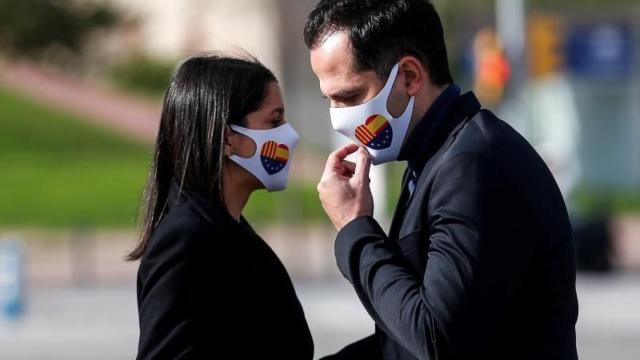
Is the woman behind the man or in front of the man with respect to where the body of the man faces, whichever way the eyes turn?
in front

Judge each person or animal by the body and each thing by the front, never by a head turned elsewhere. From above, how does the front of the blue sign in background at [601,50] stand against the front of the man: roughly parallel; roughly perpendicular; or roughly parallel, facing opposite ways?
roughly perpendicular

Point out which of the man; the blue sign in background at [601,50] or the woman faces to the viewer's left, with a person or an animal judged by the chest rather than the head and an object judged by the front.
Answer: the man

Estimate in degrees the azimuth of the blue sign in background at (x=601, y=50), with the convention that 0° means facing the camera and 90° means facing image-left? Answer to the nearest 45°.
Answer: approximately 0°

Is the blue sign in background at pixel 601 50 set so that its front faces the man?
yes

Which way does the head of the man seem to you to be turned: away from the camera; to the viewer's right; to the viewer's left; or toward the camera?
to the viewer's left

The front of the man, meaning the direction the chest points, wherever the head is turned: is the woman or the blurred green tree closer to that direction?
the woman

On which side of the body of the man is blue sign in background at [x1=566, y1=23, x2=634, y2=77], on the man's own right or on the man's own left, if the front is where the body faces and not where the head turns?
on the man's own right

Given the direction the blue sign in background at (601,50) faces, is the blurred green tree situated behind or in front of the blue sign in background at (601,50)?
in front

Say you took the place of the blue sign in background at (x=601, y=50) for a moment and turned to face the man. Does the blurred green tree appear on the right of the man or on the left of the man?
right

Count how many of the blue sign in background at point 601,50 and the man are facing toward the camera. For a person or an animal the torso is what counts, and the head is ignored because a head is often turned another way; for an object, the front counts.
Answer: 1

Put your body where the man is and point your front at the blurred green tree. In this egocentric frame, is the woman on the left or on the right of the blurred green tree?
left

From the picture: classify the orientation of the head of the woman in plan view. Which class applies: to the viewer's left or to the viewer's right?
to the viewer's right

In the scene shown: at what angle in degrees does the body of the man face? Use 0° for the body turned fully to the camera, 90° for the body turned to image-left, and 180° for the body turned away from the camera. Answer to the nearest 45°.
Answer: approximately 90°

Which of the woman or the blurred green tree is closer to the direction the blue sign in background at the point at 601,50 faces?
the woman

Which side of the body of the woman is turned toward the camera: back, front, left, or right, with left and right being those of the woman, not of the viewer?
right
